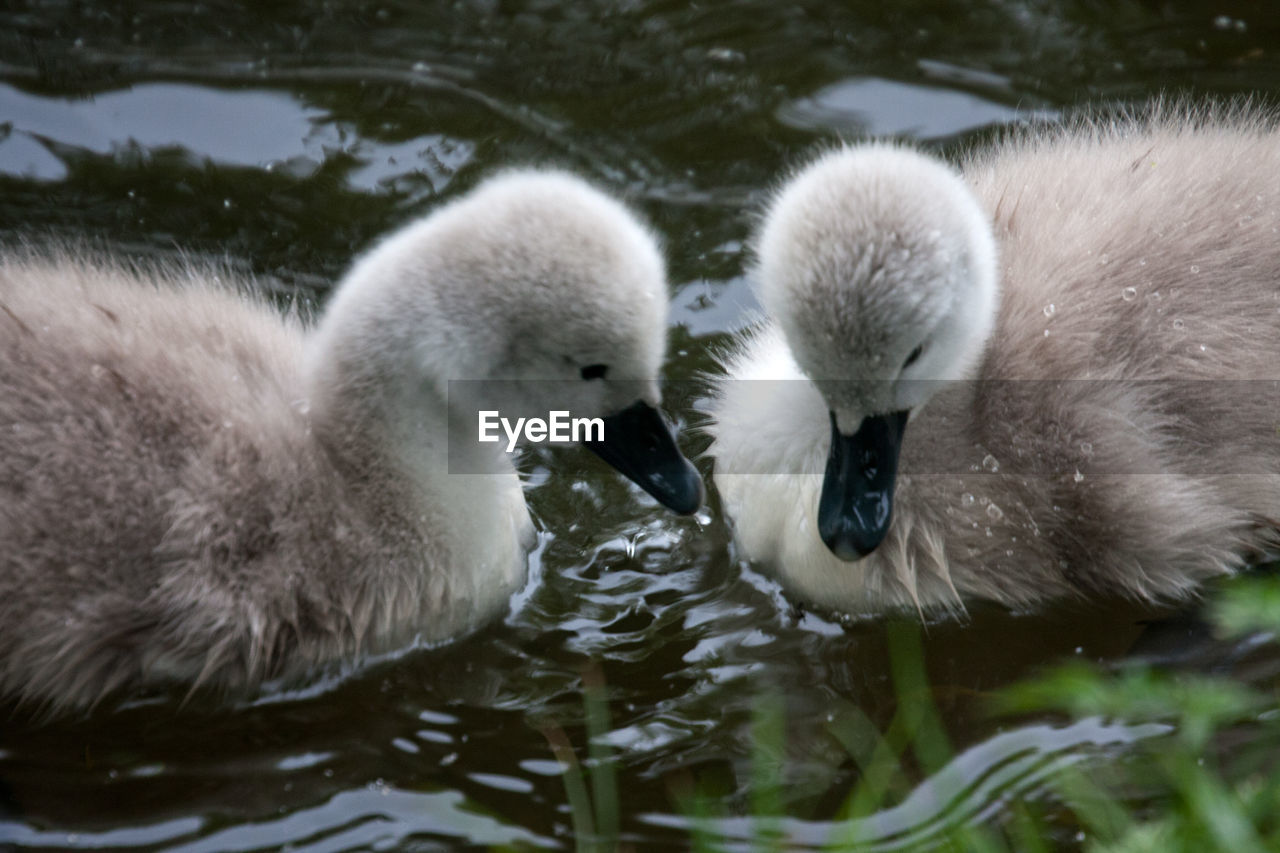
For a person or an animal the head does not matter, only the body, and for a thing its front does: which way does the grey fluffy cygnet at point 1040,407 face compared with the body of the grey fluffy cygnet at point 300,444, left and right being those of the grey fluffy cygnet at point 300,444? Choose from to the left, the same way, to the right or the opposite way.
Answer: the opposite way

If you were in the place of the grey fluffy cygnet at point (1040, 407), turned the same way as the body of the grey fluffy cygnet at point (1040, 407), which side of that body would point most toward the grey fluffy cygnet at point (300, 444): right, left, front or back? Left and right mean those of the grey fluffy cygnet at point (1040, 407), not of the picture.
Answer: front

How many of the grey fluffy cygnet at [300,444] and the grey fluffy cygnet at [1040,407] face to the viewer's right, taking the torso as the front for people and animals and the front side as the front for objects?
1

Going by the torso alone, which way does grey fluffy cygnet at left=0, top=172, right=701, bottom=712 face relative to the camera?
to the viewer's right

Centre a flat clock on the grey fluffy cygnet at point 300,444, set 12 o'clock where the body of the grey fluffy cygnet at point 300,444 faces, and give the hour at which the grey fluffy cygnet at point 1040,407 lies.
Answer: the grey fluffy cygnet at point 1040,407 is roughly at 12 o'clock from the grey fluffy cygnet at point 300,444.
